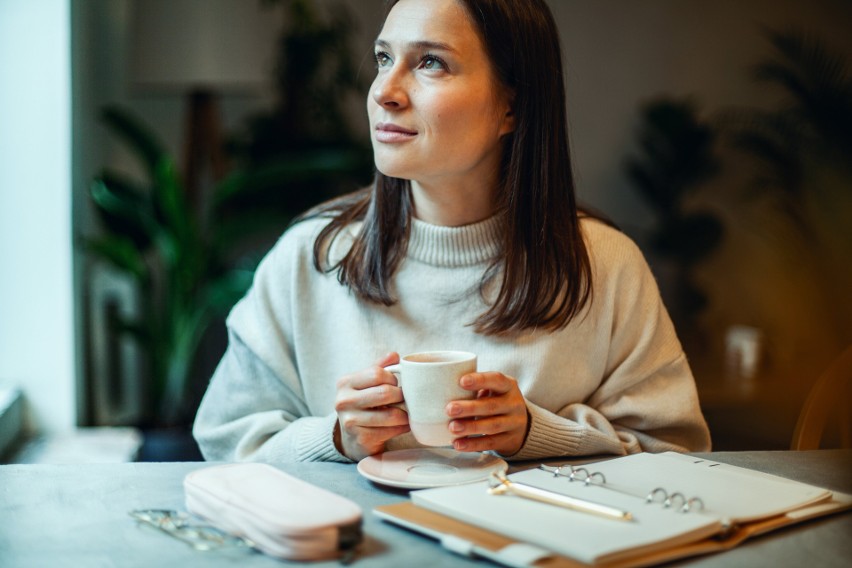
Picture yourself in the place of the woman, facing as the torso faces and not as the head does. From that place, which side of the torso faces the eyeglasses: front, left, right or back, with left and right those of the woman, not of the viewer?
front

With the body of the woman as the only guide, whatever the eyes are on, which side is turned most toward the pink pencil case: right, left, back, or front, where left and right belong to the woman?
front

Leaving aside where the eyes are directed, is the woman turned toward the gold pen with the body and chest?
yes

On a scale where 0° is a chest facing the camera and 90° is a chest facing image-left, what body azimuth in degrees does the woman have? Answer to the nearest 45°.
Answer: approximately 0°
